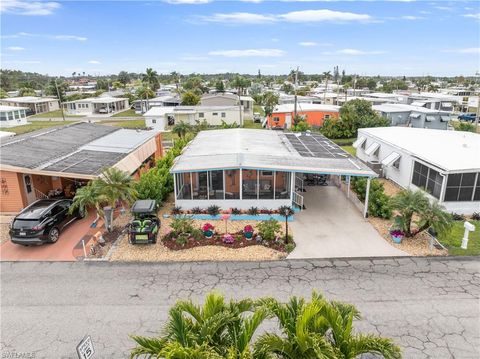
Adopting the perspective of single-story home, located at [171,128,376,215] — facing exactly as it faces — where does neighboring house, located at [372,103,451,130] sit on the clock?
The neighboring house is roughly at 7 o'clock from the single-story home.

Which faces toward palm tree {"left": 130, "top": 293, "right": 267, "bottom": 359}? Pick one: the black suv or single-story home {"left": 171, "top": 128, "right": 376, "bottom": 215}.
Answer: the single-story home

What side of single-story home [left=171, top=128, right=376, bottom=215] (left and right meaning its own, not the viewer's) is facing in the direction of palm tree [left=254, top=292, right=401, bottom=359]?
front

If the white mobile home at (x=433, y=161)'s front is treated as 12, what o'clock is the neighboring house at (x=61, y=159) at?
The neighboring house is roughly at 2 o'clock from the white mobile home.

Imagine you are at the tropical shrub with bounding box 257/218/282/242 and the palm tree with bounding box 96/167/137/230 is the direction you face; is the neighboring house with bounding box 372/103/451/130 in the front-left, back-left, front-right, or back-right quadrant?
back-right

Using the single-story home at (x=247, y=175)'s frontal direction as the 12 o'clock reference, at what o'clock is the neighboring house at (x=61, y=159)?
The neighboring house is roughly at 3 o'clock from the single-story home.

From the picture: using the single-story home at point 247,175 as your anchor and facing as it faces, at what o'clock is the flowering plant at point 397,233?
The flowering plant is roughly at 10 o'clock from the single-story home.

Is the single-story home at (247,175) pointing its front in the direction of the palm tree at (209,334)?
yes

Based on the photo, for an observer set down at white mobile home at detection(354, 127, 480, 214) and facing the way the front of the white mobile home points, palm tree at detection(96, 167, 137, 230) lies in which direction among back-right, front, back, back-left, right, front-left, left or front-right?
front-right

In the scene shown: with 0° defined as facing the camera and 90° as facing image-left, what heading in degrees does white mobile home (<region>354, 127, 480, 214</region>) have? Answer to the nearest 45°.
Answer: approximately 0°

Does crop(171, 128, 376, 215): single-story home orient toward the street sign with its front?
yes
